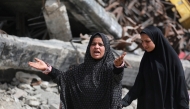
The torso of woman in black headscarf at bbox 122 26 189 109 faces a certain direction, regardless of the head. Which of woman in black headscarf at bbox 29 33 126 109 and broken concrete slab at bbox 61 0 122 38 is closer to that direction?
the woman in black headscarf

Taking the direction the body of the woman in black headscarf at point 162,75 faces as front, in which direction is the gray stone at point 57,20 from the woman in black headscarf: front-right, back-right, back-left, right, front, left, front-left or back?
right

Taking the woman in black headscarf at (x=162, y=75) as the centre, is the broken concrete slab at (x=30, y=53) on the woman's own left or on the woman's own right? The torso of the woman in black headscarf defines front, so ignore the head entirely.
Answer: on the woman's own right

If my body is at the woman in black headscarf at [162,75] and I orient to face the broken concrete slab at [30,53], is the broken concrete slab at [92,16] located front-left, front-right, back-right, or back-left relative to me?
front-right

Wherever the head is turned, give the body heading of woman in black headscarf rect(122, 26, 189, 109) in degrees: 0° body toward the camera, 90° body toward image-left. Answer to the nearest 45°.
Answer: approximately 45°

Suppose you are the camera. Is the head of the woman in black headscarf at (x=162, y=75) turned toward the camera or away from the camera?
toward the camera

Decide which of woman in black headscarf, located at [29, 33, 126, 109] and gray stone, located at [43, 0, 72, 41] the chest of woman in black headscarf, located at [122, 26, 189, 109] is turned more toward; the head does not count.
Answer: the woman in black headscarf

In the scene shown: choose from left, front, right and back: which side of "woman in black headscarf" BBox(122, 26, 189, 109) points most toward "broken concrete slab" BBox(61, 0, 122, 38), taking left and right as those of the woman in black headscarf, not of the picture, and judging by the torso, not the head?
right

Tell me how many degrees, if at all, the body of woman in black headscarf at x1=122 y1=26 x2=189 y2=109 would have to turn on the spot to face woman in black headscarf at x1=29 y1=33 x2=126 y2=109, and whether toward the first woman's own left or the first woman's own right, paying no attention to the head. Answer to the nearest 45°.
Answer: approximately 45° to the first woman's own right
